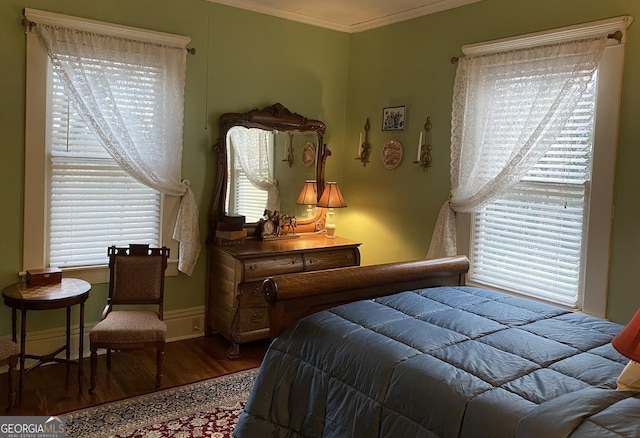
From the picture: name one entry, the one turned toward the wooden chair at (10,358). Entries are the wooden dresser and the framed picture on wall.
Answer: the framed picture on wall

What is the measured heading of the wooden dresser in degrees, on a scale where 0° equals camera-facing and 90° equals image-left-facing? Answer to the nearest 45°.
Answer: approximately 315°

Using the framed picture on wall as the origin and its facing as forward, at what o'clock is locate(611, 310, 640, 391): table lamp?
The table lamp is roughly at 10 o'clock from the framed picture on wall.

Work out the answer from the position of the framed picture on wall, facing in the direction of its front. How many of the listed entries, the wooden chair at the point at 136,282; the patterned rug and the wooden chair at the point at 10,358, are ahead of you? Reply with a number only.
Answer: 3

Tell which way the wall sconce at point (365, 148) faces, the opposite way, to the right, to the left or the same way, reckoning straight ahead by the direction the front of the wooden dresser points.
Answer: to the right

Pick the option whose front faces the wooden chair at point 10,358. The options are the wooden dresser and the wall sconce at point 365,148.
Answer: the wall sconce

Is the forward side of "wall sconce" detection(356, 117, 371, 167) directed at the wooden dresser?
yes

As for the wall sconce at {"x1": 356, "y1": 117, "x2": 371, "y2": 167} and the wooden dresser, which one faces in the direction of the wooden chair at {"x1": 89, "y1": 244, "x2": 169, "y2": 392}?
the wall sconce

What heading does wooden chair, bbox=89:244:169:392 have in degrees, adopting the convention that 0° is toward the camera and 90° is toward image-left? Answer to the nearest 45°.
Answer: approximately 0°

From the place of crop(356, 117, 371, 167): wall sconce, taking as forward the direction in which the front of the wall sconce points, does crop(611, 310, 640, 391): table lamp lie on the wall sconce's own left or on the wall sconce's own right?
on the wall sconce's own left

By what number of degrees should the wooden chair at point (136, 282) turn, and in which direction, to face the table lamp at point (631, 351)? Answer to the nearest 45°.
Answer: approximately 45° to its left

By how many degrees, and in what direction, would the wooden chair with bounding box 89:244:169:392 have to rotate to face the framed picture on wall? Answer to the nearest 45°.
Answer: approximately 90° to its left

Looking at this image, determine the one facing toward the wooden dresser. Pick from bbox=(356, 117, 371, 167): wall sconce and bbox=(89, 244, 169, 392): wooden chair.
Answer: the wall sconce

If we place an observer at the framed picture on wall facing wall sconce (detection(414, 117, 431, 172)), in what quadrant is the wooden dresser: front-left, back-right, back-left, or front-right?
back-right
